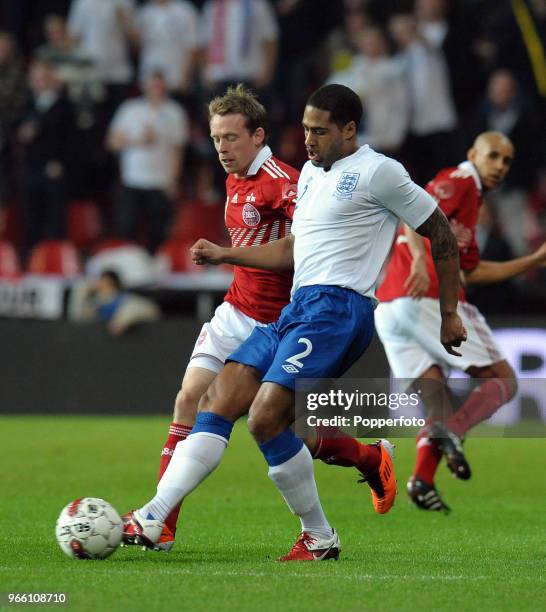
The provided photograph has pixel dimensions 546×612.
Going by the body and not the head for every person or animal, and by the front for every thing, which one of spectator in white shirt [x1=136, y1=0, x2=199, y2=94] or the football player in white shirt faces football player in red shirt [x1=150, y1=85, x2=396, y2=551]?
the spectator in white shirt

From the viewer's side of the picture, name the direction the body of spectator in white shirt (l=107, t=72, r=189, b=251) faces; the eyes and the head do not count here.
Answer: toward the camera

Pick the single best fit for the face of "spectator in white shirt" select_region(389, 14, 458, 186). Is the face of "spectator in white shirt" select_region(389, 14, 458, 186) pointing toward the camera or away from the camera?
toward the camera

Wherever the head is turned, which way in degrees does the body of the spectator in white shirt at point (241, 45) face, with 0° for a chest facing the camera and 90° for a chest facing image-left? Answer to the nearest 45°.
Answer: approximately 0°

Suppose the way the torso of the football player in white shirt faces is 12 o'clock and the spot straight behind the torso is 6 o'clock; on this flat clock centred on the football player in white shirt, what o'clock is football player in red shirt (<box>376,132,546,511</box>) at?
The football player in red shirt is roughly at 5 o'clock from the football player in white shirt.

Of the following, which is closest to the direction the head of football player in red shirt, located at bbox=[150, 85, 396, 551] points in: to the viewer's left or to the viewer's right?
to the viewer's left

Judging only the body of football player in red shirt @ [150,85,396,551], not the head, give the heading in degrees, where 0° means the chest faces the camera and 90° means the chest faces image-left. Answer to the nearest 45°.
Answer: approximately 45°

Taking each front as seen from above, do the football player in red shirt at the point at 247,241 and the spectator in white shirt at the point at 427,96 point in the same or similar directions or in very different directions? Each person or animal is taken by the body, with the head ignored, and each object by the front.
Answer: same or similar directions

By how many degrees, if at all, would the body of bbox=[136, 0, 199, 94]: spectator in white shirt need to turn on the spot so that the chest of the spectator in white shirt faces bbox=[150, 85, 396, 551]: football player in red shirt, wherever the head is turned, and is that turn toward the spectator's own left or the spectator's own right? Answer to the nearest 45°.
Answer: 0° — they already face them

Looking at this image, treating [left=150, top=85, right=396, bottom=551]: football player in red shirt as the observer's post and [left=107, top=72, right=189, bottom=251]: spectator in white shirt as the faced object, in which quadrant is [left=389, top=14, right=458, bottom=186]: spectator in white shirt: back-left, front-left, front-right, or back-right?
front-right

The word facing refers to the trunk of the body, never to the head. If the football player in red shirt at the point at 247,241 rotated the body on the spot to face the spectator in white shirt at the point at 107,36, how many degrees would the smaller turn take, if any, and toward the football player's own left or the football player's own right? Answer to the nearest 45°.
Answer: approximately 135° to the football player's own right

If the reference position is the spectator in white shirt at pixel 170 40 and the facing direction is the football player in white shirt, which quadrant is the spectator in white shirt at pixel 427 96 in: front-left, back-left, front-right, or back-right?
front-left

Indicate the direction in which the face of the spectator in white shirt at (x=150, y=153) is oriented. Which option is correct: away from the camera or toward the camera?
toward the camera

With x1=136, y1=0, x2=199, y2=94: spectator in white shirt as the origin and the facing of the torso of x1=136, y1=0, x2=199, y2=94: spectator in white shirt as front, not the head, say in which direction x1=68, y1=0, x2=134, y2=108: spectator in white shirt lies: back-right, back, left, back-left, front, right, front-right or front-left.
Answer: right

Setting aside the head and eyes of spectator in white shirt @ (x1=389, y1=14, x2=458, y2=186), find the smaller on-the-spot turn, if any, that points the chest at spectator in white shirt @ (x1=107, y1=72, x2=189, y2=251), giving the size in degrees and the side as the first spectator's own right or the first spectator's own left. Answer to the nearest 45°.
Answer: approximately 45° to the first spectator's own right
